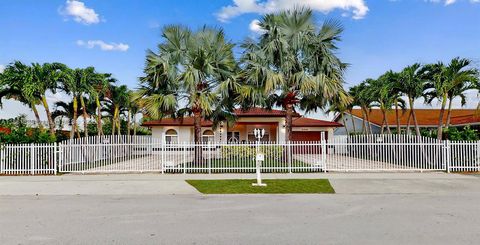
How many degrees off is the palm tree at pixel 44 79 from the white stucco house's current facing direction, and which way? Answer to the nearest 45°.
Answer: approximately 45° to its right

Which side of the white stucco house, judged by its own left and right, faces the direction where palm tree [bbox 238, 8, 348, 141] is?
front

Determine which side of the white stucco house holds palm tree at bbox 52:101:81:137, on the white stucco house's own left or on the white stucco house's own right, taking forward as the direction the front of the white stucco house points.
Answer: on the white stucco house's own right

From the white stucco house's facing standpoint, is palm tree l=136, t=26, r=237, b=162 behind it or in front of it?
in front

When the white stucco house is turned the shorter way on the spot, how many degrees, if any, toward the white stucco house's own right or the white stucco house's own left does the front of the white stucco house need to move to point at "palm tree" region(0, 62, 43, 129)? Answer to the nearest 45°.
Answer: approximately 45° to the white stucco house's own right

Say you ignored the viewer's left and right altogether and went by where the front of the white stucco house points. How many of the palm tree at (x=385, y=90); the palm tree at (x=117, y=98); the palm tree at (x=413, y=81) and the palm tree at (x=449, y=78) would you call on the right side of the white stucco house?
1

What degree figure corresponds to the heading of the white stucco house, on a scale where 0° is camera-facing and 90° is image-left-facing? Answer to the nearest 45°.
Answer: approximately 0°
